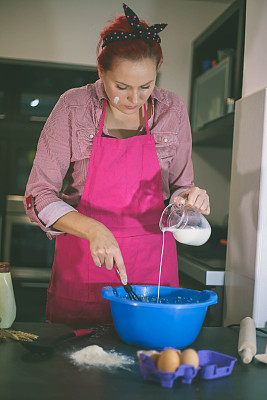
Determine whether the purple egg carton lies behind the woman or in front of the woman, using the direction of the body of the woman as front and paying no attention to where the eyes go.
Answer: in front

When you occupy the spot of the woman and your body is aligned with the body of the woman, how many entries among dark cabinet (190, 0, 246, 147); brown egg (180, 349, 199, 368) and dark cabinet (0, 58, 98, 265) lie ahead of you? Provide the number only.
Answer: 1

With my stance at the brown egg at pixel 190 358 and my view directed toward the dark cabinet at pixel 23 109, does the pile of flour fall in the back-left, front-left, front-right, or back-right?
front-left

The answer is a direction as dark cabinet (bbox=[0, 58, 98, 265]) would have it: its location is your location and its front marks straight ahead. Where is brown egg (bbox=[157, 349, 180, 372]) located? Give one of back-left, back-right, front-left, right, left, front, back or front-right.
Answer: front

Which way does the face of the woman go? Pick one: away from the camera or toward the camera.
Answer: toward the camera

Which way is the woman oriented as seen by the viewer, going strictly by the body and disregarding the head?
toward the camera

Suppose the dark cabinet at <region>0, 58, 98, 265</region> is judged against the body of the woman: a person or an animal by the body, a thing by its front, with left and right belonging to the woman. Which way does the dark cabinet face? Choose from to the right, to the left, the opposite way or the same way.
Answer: the same way

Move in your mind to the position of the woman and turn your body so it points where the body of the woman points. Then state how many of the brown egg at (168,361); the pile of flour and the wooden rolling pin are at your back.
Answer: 0

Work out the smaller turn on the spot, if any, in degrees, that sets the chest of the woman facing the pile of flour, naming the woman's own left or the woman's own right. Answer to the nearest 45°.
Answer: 0° — they already face it

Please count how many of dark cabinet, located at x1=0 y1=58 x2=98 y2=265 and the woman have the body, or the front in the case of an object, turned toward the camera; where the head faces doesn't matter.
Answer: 2

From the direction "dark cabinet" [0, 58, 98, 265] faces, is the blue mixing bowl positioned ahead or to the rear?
ahead

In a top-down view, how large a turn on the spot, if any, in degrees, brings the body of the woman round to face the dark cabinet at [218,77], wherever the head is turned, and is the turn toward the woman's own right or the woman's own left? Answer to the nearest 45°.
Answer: approximately 135° to the woman's own left

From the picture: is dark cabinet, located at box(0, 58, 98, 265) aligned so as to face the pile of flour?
yes

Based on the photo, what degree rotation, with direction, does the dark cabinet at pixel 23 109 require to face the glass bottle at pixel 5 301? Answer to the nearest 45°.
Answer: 0° — it already faces it
